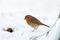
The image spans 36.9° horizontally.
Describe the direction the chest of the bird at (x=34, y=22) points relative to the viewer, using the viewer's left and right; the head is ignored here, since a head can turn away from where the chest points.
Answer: facing to the left of the viewer
